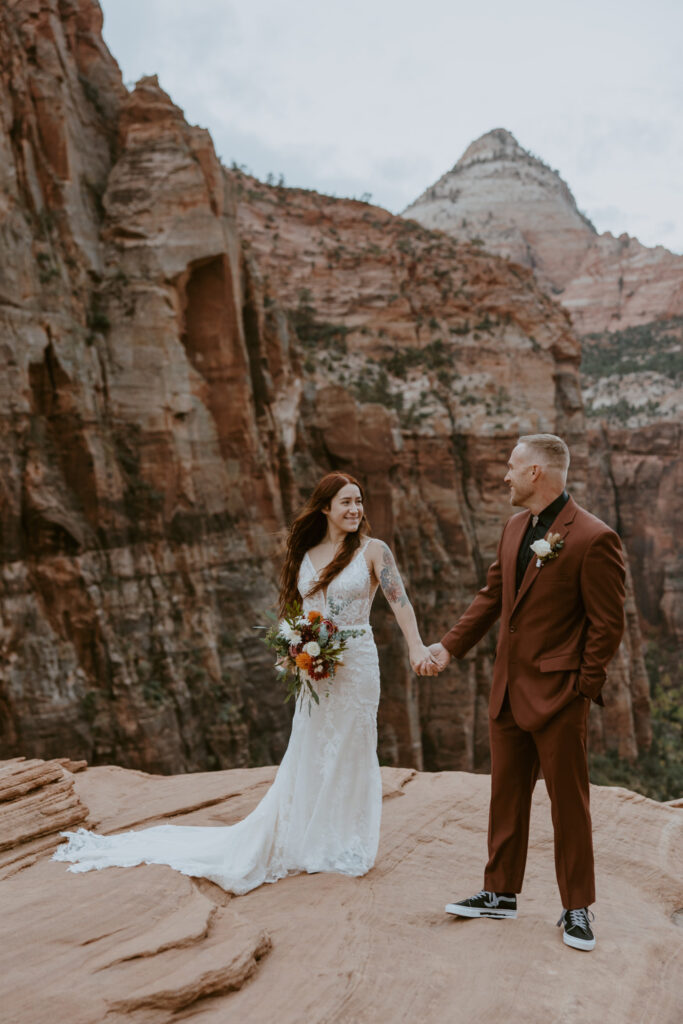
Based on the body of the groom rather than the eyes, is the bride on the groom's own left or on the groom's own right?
on the groom's own right

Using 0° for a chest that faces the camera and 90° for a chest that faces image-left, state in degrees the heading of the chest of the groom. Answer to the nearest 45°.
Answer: approximately 45°

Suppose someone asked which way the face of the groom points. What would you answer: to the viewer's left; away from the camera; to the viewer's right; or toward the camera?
to the viewer's left
